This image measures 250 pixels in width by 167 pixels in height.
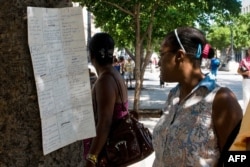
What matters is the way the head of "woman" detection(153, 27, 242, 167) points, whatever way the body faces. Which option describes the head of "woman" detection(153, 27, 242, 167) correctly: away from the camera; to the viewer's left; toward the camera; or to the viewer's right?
to the viewer's left

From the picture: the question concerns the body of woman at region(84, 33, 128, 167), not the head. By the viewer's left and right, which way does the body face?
facing away from the viewer and to the left of the viewer

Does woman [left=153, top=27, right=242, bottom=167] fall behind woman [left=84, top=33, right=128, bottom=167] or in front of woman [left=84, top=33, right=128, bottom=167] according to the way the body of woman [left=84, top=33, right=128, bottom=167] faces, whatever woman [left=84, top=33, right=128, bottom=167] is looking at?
behind

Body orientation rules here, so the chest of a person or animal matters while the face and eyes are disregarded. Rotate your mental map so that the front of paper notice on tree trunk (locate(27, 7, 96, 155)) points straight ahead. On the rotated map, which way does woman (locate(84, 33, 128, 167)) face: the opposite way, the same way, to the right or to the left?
the opposite way

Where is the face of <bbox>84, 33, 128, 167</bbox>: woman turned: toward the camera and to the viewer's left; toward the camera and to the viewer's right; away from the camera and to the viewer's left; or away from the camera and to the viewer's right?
away from the camera and to the viewer's left
